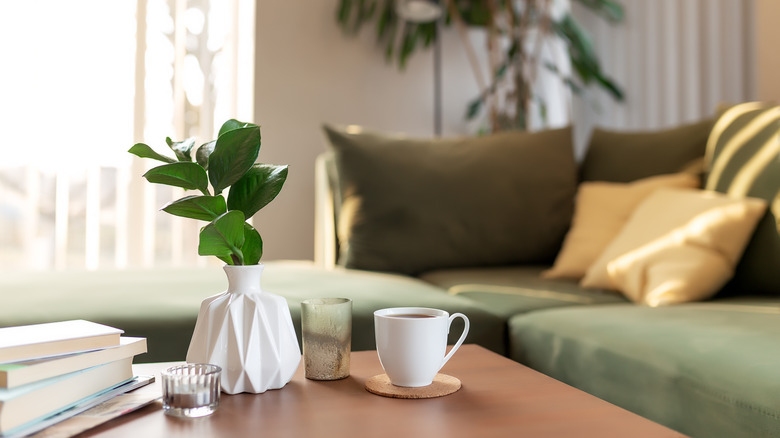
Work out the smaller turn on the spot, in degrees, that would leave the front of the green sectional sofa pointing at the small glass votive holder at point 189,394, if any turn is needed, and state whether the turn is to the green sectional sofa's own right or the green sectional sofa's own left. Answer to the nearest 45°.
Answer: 0° — it already faces it

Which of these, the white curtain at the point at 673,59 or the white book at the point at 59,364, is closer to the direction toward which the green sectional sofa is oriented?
the white book

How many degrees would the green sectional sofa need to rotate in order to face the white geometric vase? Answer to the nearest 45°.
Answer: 0° — it already faces it

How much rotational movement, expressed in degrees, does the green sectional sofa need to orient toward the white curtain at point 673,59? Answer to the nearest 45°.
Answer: approximately 180°

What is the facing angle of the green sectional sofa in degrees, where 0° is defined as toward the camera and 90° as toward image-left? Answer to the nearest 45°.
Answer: approximately 45°

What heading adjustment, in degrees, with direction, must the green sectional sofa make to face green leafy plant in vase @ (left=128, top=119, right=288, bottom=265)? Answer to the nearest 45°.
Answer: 0° — it already faces it

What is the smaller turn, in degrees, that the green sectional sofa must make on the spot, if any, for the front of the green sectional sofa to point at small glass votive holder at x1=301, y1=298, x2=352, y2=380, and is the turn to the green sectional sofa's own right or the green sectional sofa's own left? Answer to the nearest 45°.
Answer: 0° — it already faces it

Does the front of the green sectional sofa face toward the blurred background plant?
no

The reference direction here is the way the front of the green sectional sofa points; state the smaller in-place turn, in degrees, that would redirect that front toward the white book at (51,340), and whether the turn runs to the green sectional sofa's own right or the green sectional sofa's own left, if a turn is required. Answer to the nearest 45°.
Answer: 0° — it already faces it

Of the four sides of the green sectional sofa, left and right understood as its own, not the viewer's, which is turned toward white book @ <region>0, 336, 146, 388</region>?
front

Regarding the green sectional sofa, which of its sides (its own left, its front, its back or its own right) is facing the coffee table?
front
